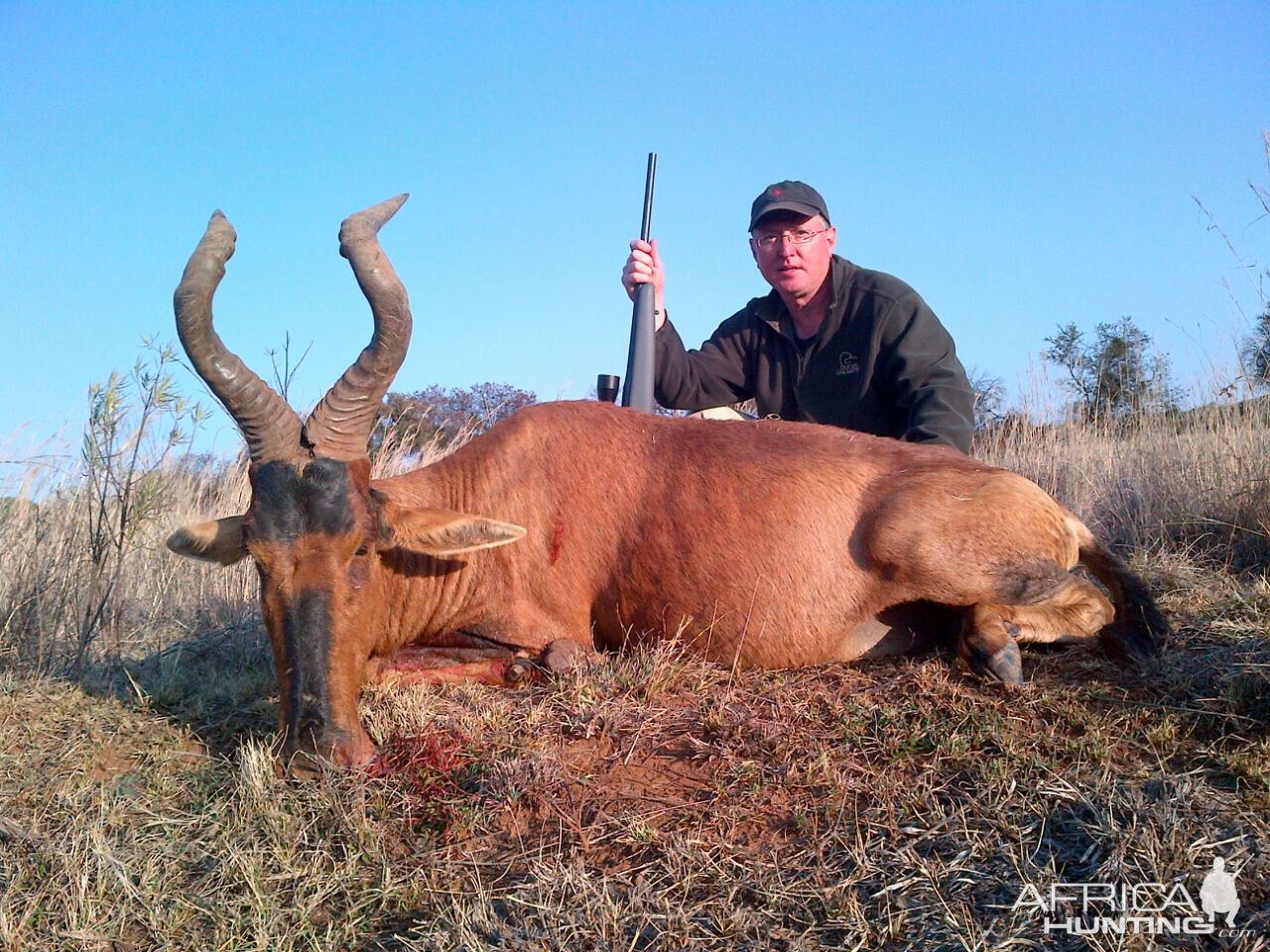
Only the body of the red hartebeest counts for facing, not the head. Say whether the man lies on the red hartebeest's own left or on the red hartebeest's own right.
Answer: on the red hartebeest's own right

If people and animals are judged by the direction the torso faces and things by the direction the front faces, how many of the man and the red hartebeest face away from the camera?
0

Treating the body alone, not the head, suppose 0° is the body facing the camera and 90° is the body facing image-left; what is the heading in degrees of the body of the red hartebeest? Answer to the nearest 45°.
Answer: approximately 90°

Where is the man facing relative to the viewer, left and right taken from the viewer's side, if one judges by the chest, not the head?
facing the viewer and to the left of the viewer

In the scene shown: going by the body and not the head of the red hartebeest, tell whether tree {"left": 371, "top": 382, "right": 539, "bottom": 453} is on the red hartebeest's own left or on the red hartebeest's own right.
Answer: on the red hartebeest's own right

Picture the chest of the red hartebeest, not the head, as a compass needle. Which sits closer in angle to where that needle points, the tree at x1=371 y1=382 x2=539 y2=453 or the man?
the tree

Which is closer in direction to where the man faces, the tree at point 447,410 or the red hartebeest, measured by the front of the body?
the red hartebeest
